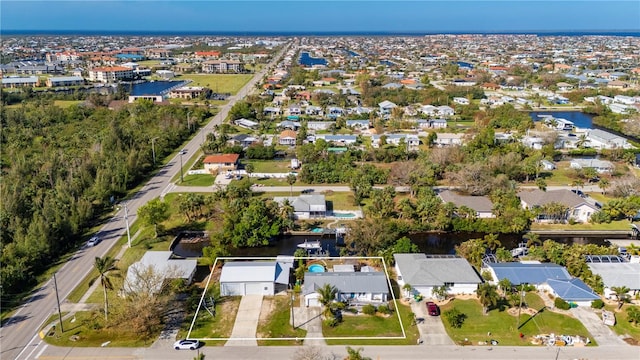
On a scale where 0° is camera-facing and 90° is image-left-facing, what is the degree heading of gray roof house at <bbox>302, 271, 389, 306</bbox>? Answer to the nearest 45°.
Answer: approximately 0°

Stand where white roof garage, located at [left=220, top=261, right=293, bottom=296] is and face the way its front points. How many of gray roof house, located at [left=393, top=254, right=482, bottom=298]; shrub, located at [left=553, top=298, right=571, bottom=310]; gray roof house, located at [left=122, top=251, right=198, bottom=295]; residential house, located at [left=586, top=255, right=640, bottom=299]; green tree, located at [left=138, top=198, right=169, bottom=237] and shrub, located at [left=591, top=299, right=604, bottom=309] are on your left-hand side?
4

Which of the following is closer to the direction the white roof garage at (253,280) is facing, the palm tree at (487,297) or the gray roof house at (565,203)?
the palm tree

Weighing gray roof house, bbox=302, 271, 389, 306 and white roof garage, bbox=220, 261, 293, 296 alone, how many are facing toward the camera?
2

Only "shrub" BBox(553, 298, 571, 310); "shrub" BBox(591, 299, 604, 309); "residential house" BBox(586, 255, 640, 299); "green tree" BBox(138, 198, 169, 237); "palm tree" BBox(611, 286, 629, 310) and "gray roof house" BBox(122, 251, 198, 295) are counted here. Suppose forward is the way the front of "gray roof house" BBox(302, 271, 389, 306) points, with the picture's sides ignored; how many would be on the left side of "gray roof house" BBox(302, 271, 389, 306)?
4

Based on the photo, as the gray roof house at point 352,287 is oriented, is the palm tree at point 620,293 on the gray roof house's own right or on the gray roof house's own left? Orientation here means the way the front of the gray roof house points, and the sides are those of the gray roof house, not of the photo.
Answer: on the gray roof house's own left

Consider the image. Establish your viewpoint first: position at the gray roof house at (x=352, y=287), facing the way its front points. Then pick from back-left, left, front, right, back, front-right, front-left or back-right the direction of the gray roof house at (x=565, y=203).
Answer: back-left

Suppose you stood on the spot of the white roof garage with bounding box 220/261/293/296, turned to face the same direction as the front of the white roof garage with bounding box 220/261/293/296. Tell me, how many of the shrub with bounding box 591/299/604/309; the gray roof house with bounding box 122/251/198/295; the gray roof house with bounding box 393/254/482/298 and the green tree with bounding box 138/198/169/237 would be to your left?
2

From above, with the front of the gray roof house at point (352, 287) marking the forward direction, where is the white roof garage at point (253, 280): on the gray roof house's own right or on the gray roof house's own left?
on the gray roof house's own right

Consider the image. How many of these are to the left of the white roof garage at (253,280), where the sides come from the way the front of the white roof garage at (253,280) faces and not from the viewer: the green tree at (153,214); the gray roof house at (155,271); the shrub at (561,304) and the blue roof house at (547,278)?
2

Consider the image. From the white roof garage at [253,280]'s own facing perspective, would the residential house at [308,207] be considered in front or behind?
behind

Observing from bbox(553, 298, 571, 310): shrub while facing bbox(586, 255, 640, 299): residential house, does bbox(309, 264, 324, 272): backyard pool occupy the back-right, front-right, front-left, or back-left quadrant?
back-left
